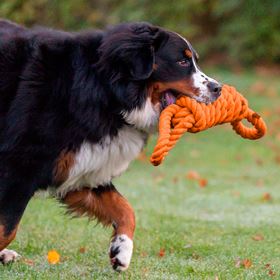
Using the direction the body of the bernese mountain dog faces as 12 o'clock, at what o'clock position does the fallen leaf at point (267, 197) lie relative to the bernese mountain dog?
The fallen leaf is roughly at 10 o'clock from the bernese mountain dog.

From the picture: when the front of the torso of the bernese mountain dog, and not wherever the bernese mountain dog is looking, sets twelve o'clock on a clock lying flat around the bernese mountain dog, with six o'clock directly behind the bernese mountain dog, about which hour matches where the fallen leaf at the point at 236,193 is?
The fallen leaf is roughly at 10 o'clock from the bernese mountain dog.

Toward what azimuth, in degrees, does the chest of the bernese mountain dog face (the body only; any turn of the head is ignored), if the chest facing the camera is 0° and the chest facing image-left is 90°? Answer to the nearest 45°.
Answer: approximately 270°

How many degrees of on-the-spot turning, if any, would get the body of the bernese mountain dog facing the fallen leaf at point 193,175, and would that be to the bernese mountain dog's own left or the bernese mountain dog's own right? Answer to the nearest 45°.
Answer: approximately 90° to the bernese mountain dog's own left
